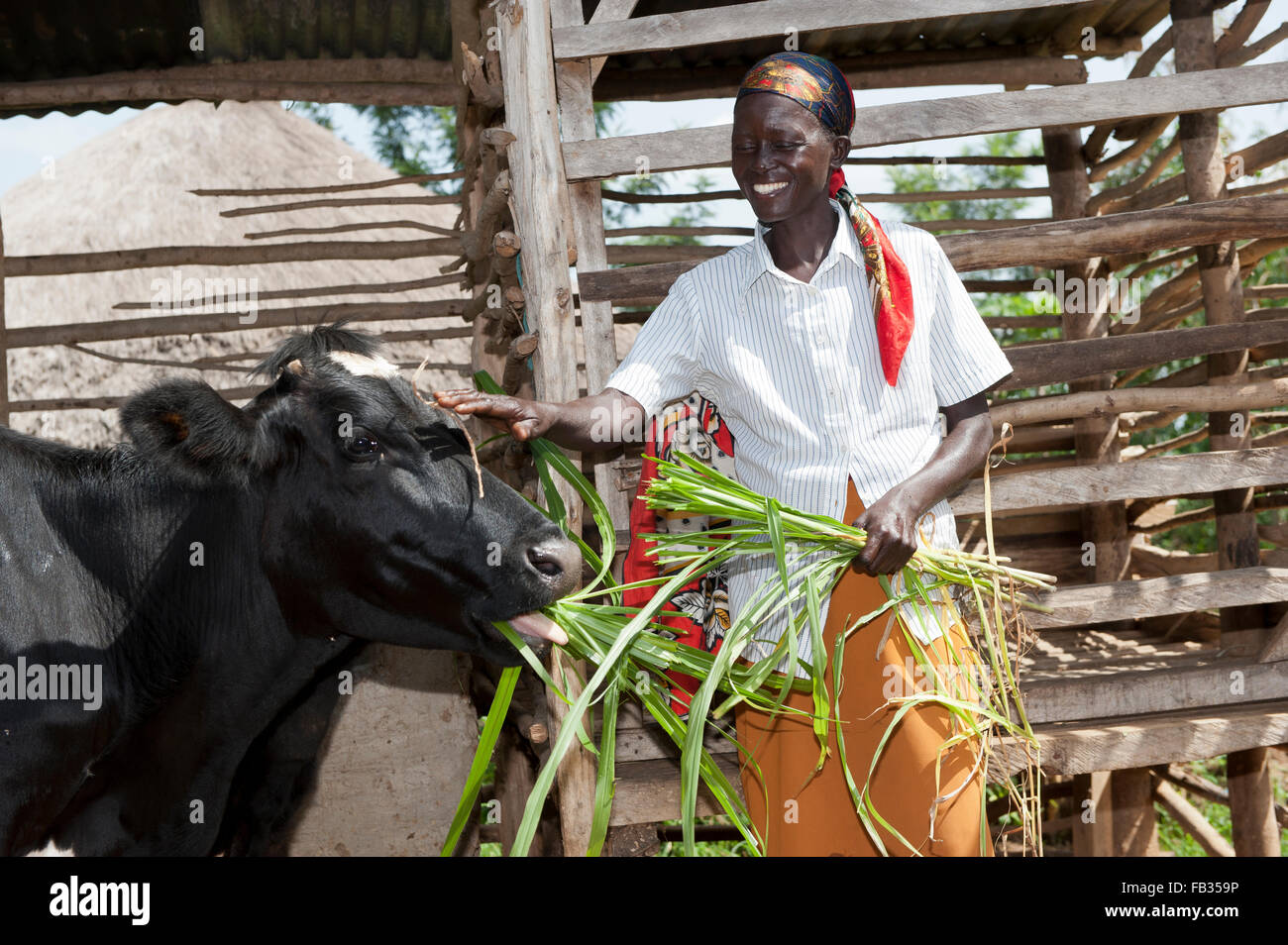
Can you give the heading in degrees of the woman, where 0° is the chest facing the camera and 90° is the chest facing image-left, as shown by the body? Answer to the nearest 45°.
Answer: approximately 0°

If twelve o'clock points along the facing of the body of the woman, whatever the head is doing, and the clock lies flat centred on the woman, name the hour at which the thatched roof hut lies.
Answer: The thatched roof hut is roughly at 5 o'clock from the woman.

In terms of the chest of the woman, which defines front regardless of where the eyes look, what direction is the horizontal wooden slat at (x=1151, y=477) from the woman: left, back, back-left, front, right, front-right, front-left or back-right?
back-left

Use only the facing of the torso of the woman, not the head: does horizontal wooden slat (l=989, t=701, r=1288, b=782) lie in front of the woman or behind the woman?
behind

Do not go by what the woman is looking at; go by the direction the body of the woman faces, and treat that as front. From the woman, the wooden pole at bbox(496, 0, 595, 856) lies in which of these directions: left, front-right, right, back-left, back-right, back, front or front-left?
back-right

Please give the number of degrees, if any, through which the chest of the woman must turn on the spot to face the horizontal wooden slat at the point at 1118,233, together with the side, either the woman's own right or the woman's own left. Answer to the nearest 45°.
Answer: approximately 135° to the woman's own left
